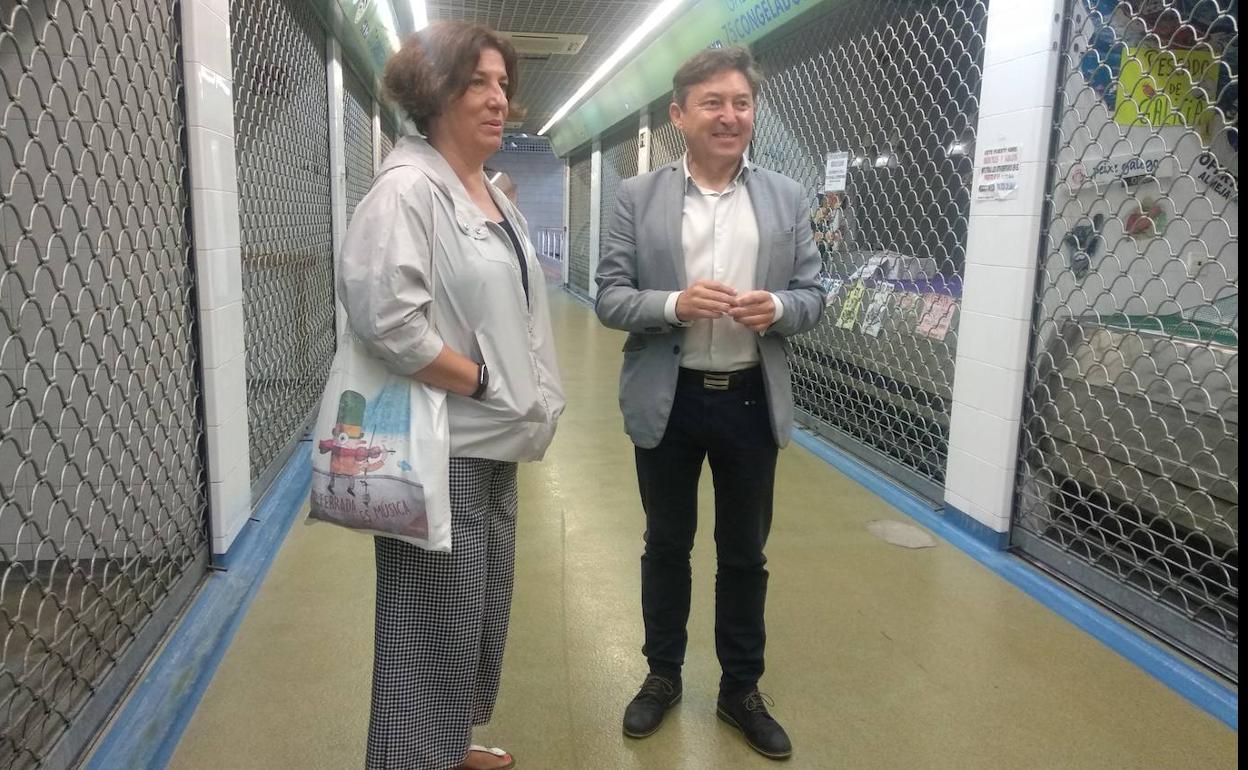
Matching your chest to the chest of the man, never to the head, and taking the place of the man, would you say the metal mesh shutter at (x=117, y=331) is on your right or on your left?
on your right

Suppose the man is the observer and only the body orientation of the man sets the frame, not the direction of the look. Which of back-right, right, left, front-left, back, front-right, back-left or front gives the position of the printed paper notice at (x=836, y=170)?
back

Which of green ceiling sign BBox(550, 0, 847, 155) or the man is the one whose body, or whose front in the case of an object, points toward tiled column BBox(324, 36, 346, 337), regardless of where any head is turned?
the green ceiling sign

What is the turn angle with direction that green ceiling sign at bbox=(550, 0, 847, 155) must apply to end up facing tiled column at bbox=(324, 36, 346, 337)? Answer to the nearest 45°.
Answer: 0° — it already faces it

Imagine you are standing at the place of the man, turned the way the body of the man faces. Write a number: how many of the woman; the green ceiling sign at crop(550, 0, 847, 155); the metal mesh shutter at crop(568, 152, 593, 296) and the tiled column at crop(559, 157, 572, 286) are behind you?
3

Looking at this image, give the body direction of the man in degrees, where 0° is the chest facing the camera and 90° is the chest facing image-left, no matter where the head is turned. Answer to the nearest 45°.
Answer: approximately 0°

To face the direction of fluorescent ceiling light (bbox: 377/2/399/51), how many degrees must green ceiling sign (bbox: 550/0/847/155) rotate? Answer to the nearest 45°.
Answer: approximately 45° to its right

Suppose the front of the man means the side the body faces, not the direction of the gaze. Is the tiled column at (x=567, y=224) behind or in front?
behind

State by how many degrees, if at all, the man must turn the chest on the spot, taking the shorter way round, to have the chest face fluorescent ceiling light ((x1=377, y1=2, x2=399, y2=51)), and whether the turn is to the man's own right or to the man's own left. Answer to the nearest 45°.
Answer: approximately 135° to the man's own right

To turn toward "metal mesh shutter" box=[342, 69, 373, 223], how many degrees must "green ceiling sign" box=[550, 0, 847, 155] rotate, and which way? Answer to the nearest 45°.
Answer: approximately 45° to its right

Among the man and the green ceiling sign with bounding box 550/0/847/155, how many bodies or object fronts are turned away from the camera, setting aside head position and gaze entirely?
0

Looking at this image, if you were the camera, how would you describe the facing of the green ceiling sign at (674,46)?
facing the viewer and to the left of the viewer

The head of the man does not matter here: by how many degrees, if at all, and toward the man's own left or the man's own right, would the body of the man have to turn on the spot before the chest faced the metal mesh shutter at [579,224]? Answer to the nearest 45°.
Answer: approximately 180°

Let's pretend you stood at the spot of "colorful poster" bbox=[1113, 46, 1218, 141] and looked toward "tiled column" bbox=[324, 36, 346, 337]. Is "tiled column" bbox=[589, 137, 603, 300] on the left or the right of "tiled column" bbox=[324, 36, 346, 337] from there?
right
